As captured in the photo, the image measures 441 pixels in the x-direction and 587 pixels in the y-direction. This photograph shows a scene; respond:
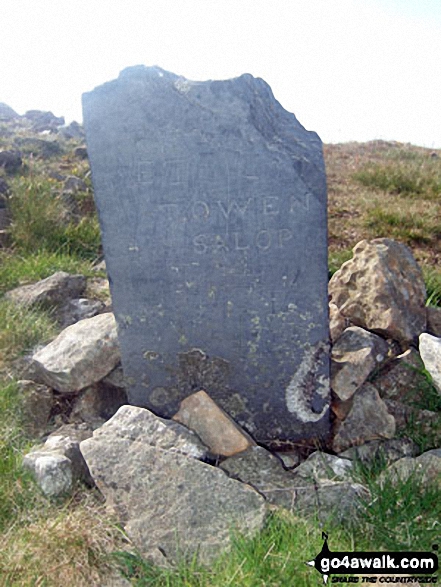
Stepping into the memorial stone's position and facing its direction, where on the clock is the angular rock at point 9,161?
The angular rock is roughly at 5 o'clock from the memorial stone.

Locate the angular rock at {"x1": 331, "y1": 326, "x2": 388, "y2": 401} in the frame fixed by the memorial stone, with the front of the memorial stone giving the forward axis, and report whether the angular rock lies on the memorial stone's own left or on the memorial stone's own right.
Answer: on the memorial stone's own left

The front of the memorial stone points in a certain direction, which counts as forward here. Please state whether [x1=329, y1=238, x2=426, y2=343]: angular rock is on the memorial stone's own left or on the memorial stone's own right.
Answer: on the memorial stone's own left

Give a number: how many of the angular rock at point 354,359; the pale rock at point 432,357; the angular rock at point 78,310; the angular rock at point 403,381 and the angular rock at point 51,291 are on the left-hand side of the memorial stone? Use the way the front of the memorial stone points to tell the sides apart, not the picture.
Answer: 3

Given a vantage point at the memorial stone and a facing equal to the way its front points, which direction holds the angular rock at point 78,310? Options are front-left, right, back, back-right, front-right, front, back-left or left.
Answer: back-right

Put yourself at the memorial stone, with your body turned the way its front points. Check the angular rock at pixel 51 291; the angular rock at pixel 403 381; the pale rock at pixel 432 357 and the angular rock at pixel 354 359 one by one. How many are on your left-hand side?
3

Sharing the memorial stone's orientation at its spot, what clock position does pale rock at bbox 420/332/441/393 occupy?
The pale rock is roughly at 9 o'clock from the memorial stone.

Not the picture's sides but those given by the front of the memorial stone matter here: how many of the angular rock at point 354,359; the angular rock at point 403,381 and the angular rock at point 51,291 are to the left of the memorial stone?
2

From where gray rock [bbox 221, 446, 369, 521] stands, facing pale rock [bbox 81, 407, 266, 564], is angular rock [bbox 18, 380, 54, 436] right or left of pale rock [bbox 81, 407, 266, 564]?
right

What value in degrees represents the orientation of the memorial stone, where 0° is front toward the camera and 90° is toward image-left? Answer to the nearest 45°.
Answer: approximately 0°

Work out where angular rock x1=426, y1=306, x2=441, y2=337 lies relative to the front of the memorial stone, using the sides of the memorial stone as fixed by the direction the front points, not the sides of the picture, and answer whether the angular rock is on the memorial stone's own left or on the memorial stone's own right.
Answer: on the memorial stone's own left
